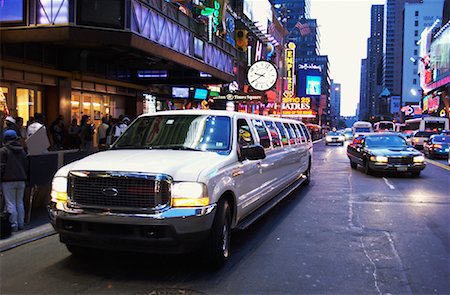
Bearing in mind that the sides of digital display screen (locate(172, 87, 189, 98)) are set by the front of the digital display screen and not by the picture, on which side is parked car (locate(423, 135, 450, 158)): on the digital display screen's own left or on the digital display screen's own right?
on the digital display screen's own left

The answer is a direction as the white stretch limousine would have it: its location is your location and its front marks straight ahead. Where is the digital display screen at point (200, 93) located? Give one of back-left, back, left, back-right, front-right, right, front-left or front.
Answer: back-right

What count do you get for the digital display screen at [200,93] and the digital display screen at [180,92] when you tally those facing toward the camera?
2

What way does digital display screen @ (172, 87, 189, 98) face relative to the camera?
toward the camera

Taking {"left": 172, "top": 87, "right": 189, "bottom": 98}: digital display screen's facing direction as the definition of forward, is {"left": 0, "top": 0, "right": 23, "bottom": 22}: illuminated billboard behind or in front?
in front

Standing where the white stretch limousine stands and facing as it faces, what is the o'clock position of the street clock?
The street clock is roughly at 5 o'clock from the white stretch limousine.

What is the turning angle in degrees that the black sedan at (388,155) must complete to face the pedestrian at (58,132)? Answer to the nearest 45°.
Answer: approximately 90° to its right

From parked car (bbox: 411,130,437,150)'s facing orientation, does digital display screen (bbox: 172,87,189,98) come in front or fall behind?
in front

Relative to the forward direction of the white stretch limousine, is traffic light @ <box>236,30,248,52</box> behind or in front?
behind

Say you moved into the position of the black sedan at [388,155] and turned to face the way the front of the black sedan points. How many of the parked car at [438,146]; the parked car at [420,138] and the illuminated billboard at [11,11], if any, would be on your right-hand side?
1

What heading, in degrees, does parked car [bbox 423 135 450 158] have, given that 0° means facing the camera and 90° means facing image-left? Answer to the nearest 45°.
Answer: approximately 45°

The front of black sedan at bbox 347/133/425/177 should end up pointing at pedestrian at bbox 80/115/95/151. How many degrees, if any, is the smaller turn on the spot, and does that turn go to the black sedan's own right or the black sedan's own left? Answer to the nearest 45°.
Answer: approximately 135° to the black sedan's own right

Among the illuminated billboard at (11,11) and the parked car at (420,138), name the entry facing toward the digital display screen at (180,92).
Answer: the parked car

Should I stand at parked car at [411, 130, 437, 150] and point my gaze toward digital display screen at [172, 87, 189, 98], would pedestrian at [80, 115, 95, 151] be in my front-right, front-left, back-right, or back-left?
front-left

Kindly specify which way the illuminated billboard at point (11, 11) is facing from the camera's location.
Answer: facing the viewer
